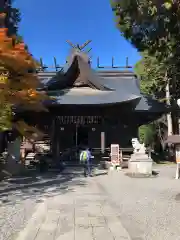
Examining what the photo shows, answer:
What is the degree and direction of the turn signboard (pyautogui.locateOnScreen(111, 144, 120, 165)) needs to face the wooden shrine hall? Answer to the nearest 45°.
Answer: approximately 135° to its right

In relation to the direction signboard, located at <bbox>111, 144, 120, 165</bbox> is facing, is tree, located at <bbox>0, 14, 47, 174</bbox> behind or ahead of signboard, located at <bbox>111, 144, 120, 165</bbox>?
ahead

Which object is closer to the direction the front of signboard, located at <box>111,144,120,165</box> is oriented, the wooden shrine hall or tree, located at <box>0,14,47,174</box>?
the tree

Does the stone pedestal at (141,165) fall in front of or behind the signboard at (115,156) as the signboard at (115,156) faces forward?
in front

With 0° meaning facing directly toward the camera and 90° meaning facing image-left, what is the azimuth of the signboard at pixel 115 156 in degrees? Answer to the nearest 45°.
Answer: approximately 0°

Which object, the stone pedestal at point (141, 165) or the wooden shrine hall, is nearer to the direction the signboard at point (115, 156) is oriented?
the stone pedestal
